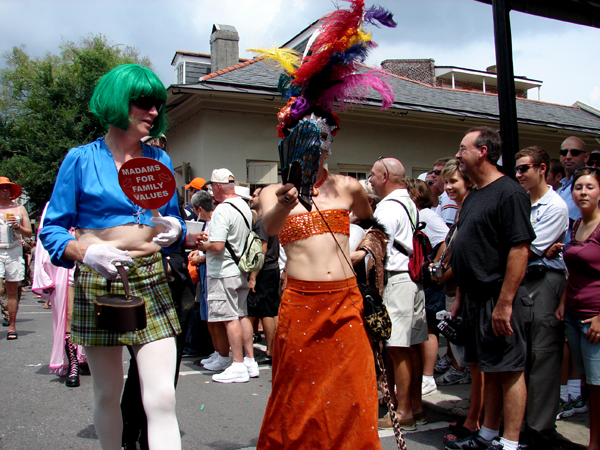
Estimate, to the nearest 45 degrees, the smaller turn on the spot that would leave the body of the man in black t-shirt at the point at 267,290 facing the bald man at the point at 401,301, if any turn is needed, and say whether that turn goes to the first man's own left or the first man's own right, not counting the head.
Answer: approximately 135° to the first man's own left

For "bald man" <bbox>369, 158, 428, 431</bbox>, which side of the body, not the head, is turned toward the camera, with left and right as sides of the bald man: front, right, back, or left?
left

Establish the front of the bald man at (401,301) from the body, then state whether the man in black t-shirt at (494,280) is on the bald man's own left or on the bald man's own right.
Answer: on the bald man's own left

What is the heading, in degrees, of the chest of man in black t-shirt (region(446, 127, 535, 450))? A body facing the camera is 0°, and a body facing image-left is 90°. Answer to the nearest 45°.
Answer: approximately 90°

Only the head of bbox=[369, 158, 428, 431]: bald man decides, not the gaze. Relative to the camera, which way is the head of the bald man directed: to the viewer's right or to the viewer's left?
to the viewer's left
